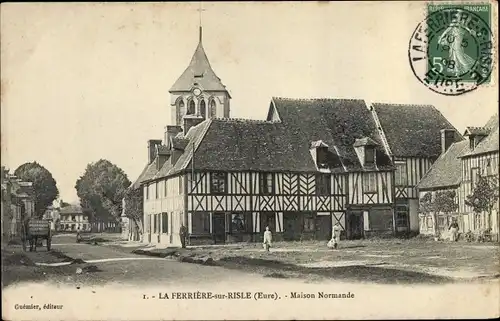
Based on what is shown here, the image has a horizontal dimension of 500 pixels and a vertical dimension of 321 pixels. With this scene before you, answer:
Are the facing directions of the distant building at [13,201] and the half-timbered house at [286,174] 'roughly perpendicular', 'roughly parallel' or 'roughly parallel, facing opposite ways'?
roughly perpendicular

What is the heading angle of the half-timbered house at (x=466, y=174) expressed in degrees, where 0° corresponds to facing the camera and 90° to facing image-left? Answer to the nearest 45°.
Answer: approximately 45°

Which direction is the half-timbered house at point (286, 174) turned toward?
toward the camera

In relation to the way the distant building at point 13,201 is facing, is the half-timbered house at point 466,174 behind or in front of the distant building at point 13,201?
in front

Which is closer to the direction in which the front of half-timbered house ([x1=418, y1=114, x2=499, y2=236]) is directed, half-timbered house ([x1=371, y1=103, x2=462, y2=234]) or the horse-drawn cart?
the horse-drawn cart

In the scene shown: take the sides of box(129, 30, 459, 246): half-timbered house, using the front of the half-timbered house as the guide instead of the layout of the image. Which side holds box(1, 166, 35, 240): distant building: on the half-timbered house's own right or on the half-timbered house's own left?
on the half-timbered house's own right

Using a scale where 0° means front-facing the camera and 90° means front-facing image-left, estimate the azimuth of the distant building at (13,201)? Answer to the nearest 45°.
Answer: approximately 270°

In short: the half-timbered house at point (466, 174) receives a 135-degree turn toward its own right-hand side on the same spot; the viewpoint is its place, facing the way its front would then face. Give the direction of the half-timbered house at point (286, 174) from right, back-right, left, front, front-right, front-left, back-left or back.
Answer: left

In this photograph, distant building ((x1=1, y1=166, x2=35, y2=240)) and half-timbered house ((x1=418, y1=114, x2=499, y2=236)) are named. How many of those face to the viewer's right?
1

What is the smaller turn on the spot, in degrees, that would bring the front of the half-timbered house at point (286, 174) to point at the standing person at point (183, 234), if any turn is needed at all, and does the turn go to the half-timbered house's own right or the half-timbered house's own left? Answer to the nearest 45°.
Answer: approximately 90° to the half-timbered house's own right

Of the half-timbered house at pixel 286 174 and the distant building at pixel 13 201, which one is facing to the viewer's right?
the distant building

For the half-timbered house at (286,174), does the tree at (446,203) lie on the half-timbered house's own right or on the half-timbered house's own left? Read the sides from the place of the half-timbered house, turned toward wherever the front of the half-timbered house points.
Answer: on the half-timbered house's own left

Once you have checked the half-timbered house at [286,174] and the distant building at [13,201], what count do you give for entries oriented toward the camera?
1

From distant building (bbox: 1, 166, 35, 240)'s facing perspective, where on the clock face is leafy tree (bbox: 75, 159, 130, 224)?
The leafy tree is roughly at 11 o'clock from the distant building.

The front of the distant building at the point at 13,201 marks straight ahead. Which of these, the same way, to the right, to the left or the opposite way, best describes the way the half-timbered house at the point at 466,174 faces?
the opposite way
